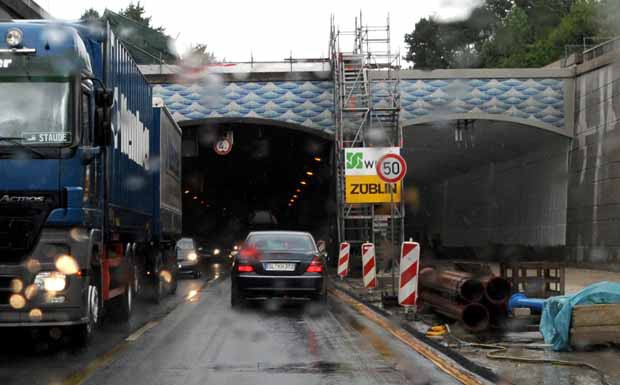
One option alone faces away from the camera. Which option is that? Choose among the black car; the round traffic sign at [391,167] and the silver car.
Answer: the black car

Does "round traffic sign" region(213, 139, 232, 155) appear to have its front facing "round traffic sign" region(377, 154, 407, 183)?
yes

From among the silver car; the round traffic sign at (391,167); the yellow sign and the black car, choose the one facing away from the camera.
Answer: the black car

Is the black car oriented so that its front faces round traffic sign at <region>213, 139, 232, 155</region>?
yes

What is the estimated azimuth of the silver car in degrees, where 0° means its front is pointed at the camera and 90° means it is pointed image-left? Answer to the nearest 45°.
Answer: approximately 0°

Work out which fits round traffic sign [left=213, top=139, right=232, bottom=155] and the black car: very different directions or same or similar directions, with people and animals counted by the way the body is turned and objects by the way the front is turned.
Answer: very different directions

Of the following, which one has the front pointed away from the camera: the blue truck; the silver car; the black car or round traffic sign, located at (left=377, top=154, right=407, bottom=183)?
the black car

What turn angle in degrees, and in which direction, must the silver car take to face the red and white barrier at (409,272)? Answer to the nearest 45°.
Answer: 0° — it already faces it

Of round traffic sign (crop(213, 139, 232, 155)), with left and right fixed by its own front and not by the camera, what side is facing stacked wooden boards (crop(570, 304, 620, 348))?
front

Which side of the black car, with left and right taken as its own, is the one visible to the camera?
back

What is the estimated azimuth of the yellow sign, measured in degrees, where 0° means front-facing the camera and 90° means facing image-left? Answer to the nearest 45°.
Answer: approximately 0°
